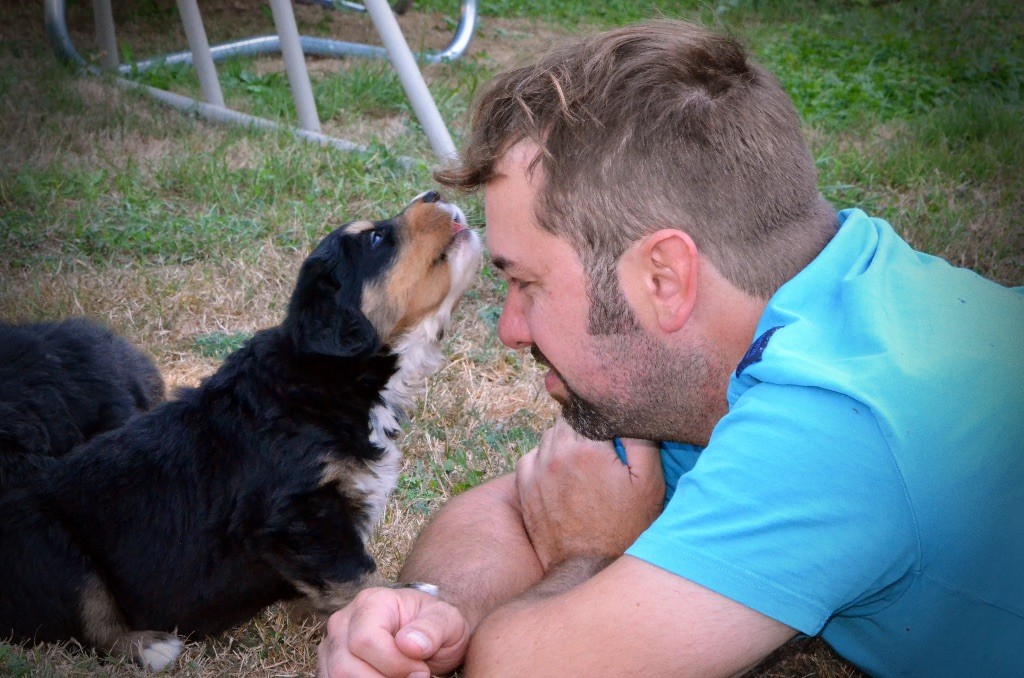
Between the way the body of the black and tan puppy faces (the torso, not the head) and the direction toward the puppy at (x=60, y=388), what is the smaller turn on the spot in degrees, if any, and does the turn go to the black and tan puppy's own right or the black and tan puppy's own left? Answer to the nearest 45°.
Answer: approximately 135° to the black and tan puppy's own left

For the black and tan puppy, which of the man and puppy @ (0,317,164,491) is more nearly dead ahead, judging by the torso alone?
the man

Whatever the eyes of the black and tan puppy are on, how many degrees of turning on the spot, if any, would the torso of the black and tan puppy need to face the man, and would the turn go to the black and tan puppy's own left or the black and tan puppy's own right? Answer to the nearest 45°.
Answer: approximately 45° to the black and tan puppy's own right

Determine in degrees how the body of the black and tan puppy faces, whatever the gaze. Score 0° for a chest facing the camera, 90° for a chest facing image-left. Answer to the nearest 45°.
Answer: approximately 270°
